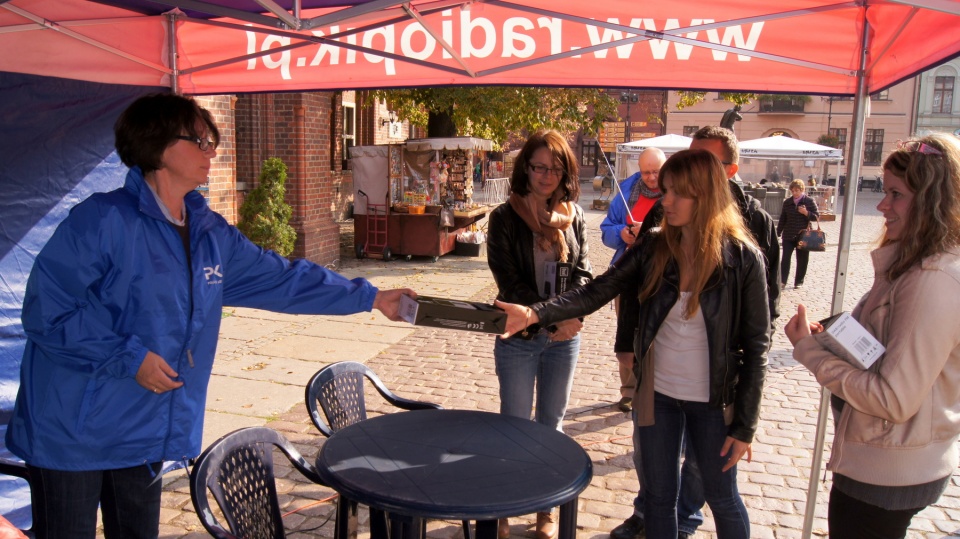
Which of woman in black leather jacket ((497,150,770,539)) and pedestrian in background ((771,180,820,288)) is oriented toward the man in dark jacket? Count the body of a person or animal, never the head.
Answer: the pedestrian in background

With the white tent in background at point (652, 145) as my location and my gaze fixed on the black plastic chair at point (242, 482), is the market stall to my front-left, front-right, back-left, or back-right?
front-right

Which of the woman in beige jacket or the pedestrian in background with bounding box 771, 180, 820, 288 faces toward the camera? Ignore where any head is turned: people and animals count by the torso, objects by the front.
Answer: the pedestrian in background

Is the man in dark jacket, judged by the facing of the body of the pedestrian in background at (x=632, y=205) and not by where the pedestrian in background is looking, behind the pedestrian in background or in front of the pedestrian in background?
in front

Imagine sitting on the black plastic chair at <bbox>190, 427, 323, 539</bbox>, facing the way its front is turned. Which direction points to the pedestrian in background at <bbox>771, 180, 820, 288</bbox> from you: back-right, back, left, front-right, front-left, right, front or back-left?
left

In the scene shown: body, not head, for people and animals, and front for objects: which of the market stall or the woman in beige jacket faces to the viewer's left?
the woman in beige jacket

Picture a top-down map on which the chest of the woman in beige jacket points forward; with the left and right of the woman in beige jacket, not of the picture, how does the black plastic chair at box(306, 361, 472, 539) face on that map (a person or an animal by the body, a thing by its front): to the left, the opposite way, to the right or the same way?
the opposite way

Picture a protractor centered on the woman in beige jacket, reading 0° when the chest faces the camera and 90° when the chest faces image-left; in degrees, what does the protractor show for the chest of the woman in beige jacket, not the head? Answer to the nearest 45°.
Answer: approximately 90°

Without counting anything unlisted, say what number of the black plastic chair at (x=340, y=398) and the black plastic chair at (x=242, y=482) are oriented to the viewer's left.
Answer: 0

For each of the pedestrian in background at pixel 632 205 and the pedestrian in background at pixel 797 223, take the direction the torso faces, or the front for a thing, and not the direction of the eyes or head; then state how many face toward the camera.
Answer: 2

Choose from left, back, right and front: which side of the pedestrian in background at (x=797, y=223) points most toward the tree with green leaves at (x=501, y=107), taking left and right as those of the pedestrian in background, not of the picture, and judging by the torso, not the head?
right

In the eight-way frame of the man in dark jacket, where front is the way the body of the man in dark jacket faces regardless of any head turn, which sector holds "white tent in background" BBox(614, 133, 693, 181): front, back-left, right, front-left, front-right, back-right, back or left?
back-right

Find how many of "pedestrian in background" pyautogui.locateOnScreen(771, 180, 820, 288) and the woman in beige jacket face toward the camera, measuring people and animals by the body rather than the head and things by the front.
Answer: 1

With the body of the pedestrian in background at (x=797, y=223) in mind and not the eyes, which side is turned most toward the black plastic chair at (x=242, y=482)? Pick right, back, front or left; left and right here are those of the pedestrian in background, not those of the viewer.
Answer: front

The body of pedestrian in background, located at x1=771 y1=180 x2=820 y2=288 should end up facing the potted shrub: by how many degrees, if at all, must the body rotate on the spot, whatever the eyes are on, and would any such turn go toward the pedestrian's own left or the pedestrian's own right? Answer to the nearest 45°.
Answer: approximately 45° to the pedestrian's own right

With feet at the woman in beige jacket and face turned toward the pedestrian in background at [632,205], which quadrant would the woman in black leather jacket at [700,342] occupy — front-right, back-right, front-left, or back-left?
front-left
